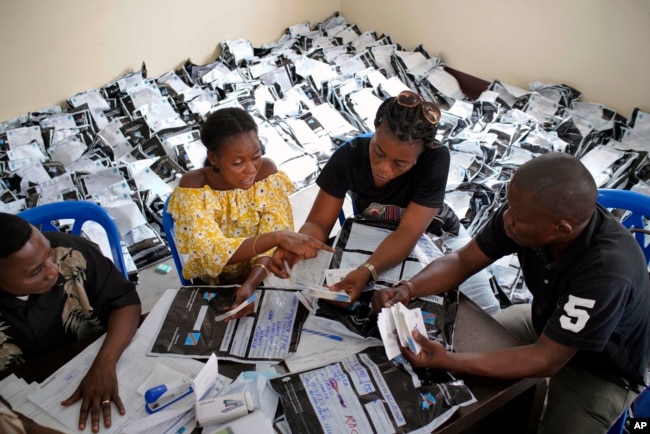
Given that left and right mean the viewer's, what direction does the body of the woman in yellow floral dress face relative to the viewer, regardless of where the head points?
facing the viewer and to the right of the viewer

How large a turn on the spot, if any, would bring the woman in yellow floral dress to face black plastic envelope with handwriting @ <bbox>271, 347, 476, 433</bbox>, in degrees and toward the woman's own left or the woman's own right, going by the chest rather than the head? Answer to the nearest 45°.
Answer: approximately 45° to the woman's own right

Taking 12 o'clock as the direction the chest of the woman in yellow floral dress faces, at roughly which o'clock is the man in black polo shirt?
The man in black polo shirt is roughly at 12 o'clock from the woman in yellow floral dress.

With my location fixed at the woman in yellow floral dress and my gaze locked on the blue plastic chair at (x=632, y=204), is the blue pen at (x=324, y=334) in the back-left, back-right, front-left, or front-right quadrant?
front-right

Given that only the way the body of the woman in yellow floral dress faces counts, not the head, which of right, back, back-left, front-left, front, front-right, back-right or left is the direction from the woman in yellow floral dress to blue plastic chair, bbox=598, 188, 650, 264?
front-left

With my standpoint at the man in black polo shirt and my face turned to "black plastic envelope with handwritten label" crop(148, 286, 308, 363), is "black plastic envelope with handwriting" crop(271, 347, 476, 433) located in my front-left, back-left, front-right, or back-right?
front-left

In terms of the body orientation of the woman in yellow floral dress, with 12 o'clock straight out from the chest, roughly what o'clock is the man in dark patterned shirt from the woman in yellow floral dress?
The man in dark patterned shirt is roughly at 3 o'clock from the woman in yellow floral dress.

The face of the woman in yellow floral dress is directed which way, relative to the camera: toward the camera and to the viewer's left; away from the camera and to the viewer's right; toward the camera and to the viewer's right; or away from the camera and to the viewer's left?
toward the camera and to the viewer's right

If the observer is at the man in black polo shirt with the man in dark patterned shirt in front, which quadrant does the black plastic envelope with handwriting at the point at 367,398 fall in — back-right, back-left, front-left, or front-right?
front-left

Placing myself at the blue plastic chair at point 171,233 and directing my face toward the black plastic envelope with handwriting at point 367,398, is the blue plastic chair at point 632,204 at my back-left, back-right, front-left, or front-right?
front-left

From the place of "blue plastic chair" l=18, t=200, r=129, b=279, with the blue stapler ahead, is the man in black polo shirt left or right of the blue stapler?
left
